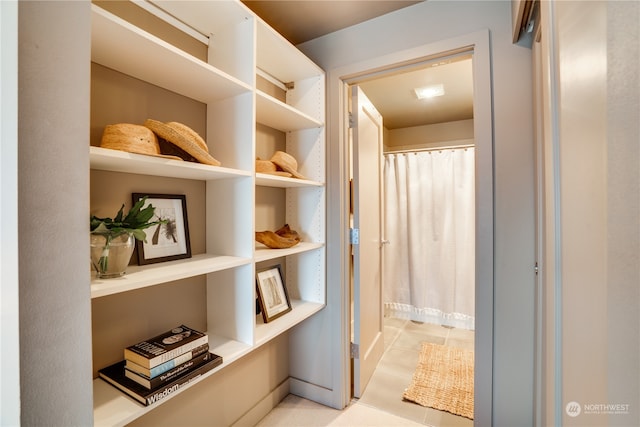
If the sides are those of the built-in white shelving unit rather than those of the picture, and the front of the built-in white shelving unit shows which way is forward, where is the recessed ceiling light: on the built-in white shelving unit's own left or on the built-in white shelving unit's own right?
on the built-in white shelving unit's own left

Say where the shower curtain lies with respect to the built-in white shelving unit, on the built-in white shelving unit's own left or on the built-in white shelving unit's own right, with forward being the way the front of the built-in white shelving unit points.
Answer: on the built-in white shelving unit's own left

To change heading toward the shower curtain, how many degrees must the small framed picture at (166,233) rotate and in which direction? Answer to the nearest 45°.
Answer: approximately 45° to its left

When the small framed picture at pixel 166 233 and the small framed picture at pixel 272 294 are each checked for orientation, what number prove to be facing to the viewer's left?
0

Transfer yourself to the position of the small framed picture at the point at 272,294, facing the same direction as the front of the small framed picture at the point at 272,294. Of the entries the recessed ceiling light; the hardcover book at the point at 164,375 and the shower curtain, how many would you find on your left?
2

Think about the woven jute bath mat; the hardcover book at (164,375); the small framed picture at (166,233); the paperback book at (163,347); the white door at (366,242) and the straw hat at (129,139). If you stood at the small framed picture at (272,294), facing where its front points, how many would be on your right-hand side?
4

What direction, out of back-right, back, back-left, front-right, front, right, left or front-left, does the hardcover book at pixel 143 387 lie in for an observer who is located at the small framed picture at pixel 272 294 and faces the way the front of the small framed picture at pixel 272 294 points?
right

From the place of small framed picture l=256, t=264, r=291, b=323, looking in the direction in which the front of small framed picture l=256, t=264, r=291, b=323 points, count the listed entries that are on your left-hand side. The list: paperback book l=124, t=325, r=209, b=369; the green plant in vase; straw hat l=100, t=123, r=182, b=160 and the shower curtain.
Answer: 1

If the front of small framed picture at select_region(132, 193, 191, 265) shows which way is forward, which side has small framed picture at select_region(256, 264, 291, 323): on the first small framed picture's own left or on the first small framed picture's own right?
on the first small framed picture's own left

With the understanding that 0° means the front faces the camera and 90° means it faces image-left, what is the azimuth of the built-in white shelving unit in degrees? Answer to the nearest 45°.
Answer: approximately 315°

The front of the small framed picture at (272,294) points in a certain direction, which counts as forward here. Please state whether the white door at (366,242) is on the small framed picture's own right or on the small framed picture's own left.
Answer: on the small framed picture's own left

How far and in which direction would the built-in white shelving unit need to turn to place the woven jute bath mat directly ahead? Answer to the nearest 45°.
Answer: approximately 45° to its left
